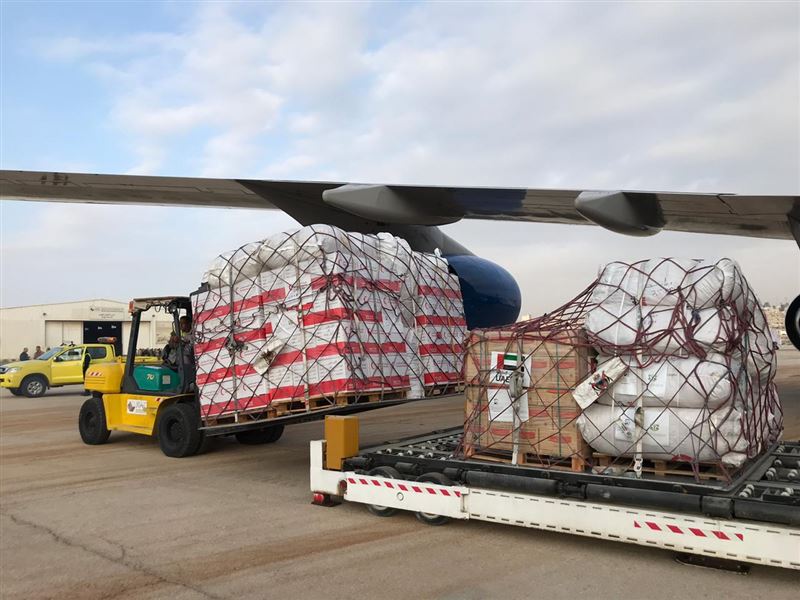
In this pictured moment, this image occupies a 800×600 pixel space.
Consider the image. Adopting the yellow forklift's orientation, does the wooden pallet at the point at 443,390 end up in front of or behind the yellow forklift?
in front

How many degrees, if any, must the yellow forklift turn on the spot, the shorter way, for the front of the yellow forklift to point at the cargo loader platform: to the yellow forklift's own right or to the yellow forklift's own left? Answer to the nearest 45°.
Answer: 0° — it already faces it

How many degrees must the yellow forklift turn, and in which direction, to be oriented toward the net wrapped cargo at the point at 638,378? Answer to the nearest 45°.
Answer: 0° — it already faces it

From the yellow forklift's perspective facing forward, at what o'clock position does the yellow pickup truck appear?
The yellow pickup truck is roughly at 7 o'clock from the yellow forklift.

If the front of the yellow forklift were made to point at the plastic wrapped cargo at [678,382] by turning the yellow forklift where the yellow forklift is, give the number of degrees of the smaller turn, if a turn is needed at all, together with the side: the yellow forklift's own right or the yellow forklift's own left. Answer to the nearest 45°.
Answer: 0° — it already faces it

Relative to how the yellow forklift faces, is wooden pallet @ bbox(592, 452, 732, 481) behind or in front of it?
in front
